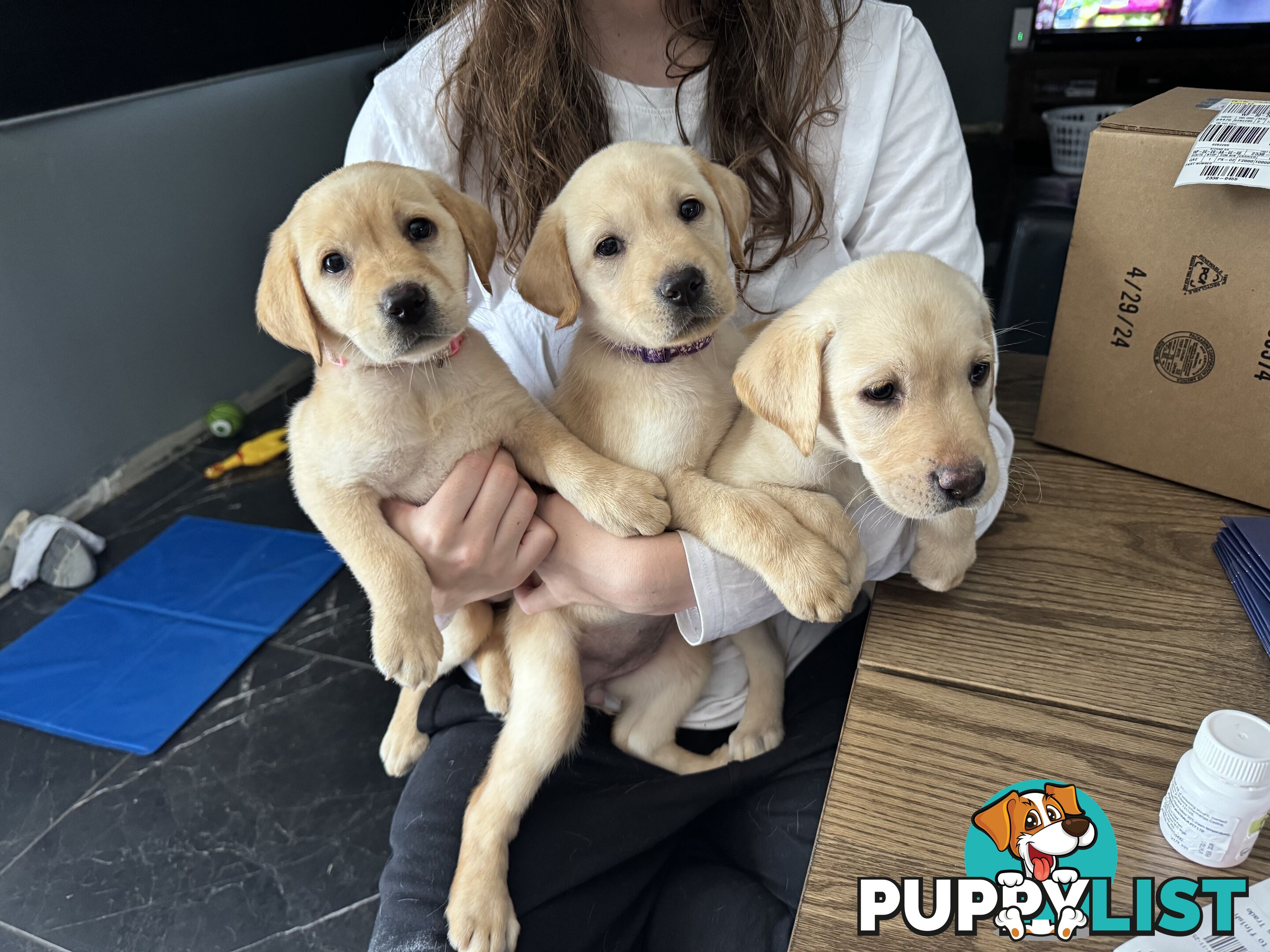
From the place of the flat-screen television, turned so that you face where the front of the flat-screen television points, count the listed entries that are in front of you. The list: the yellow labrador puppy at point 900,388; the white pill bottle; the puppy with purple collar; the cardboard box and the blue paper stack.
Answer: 5

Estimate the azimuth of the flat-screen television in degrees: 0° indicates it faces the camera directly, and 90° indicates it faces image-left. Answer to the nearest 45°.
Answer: approximately 0°

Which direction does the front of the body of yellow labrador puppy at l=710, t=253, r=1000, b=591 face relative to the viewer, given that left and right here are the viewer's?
facing the viewer and to the right of the viewer

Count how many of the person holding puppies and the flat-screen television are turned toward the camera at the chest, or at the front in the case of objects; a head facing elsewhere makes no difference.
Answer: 2

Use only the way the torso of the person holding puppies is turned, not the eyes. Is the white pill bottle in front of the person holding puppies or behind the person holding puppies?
in front

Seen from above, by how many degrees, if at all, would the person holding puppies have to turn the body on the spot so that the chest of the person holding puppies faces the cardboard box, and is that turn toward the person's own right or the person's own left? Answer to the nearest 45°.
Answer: approximately 90° to the person's own left

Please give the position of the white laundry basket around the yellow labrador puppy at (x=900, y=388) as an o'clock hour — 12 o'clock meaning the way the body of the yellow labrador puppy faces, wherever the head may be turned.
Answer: The white laundry basket is roughly at 8 o'clock from the yellow labrador puppy.

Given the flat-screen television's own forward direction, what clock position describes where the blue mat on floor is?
The blue mat on floor is roughly at 1 o'clock from the flat-screen television.

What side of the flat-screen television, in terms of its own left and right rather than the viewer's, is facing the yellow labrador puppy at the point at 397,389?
front
